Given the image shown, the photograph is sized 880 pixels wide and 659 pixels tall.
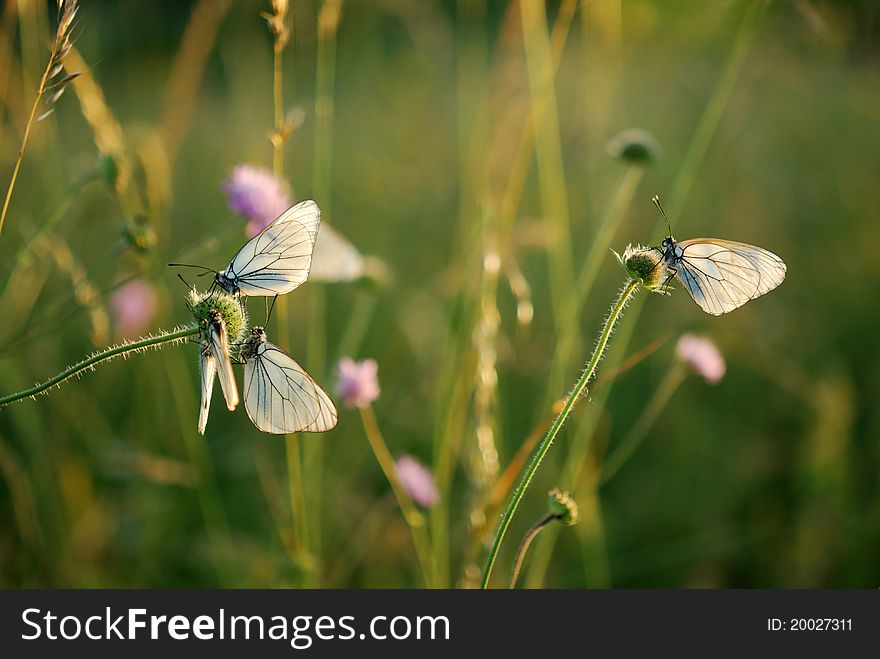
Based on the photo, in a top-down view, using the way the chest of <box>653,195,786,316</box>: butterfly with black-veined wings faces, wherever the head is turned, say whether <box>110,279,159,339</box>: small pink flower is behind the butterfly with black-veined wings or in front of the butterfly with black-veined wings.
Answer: in front

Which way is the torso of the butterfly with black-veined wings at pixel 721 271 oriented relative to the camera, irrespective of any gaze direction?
to the viewer's left
